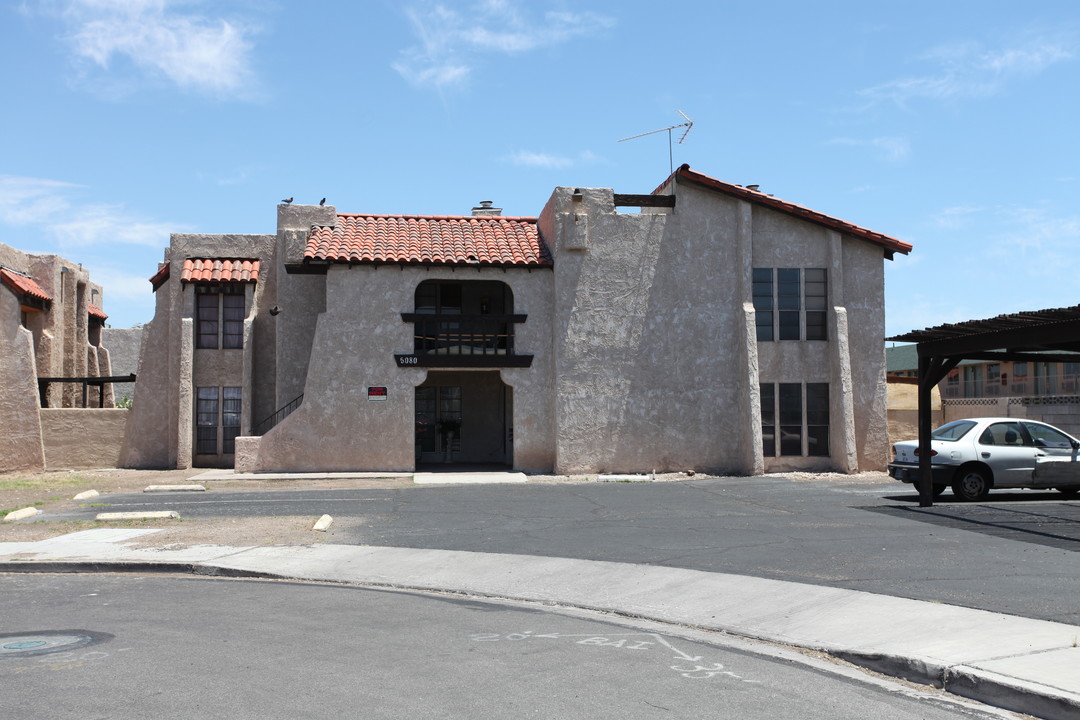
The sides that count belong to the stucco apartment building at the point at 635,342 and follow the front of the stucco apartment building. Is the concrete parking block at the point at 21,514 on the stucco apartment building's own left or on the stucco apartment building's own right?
on the stucco apartment building's own right

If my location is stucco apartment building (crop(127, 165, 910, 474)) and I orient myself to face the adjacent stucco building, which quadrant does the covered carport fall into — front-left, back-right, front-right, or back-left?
back-left

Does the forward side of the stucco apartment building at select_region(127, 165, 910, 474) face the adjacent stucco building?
no

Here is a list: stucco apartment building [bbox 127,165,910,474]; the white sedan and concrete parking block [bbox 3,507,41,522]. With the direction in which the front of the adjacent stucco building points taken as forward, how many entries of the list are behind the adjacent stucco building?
0

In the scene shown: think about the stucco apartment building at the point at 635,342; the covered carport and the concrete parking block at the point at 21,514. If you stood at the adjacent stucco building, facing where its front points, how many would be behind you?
0

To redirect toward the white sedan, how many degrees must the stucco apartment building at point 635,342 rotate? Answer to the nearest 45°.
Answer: approximately 45° to its left

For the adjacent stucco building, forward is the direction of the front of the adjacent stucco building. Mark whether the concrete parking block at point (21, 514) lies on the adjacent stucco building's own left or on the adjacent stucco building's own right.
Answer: on the adjacent stucco building's own right

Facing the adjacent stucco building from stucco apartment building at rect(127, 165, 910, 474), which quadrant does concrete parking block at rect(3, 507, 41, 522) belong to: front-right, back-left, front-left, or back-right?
front-left

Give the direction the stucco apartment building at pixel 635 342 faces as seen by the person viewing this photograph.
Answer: facing the viewer

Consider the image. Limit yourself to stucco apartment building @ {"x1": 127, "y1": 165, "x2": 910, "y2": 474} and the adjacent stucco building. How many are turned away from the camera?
0

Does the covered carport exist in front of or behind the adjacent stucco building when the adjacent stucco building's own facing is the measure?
in front

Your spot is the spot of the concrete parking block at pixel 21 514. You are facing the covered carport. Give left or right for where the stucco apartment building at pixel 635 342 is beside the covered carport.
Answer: left

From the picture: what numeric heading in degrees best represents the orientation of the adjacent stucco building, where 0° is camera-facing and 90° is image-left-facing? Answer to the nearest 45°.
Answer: approximately 315°
